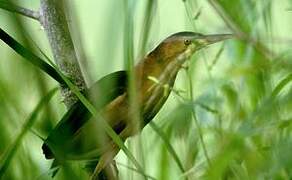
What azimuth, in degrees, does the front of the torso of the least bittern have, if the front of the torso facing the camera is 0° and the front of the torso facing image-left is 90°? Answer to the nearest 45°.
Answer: approximately 270°
